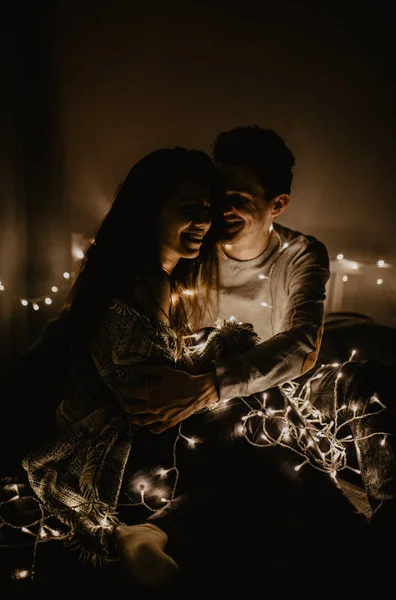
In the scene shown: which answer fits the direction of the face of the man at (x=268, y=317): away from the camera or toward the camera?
toward the camera

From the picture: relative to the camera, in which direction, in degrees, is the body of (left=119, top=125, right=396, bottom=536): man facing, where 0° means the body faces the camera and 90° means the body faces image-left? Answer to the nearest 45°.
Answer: approximately 45°

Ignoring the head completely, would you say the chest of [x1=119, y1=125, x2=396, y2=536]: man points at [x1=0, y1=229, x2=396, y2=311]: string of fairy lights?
no

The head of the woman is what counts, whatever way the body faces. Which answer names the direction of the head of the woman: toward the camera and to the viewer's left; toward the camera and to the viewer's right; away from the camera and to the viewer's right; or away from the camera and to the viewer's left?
toward the camera and to the viewer's right
